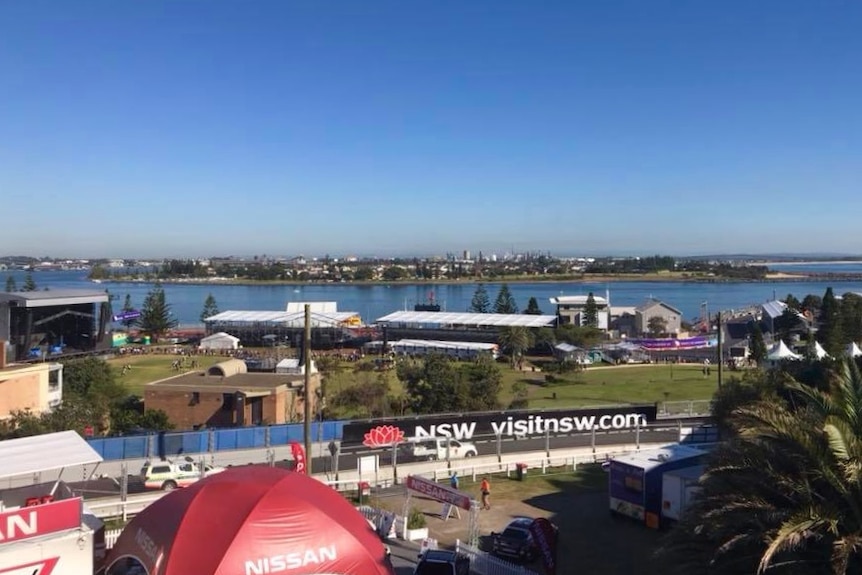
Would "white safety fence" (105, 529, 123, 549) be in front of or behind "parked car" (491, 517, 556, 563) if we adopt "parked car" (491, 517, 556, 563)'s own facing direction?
in front

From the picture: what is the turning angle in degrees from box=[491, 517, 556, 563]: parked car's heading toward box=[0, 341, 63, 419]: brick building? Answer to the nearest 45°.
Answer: approximately 90° to its right

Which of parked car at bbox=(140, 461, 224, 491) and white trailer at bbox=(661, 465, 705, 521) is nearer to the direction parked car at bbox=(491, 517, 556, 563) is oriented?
the parked car

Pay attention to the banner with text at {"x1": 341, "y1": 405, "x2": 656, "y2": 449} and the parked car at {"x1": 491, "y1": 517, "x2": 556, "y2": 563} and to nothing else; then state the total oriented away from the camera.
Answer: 0

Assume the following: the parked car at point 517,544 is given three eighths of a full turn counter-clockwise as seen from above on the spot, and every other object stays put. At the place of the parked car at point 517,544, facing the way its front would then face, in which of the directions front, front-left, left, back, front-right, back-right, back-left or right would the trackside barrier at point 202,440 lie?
back-left

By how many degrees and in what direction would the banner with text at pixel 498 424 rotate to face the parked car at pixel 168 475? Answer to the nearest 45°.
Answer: approximately 45° to its right

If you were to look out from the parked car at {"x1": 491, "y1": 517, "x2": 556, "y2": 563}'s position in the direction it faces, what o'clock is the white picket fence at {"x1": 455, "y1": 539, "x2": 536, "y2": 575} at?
The white picket fence is roughly at 11 o'clock from the parked car.

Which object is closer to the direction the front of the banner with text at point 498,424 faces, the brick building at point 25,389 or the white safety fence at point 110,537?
the white safety fence

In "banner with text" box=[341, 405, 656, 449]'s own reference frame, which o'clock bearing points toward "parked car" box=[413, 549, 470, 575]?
The parked car is roughly at 12 o'clock from the banner with text.

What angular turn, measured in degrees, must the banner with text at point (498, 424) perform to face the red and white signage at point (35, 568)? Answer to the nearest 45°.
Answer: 0° — it already faces it

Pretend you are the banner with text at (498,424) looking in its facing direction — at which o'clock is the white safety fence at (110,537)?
The white safety fence is roughly at 1 o'clock from the banner with text.

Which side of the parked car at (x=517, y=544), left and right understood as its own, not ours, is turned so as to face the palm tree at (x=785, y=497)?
left

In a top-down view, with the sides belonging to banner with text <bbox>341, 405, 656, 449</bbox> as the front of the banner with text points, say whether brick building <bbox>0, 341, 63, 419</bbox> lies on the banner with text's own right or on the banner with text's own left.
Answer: on the banner with text's own right

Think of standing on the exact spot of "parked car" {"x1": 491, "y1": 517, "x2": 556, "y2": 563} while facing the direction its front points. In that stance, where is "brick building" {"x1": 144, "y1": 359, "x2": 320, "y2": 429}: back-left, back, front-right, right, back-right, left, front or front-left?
right
